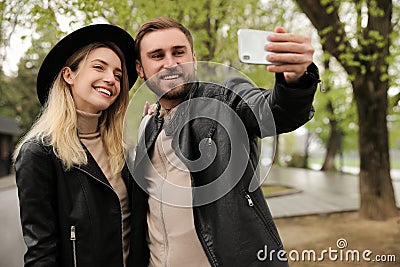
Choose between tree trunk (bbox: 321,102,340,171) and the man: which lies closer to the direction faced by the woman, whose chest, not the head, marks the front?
the man

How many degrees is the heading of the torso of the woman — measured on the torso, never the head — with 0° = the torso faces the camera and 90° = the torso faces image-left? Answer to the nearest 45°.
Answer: approximately 315°

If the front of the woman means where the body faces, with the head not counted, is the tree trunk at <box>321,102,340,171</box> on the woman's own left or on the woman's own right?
on the woman's own left

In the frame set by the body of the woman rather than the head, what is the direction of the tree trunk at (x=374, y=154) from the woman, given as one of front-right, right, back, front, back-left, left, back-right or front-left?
left

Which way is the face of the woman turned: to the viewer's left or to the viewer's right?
to the viewer's right

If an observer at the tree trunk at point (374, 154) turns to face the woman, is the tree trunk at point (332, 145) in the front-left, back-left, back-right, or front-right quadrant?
back-right

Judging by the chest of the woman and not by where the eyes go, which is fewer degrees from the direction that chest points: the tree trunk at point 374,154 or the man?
the man
